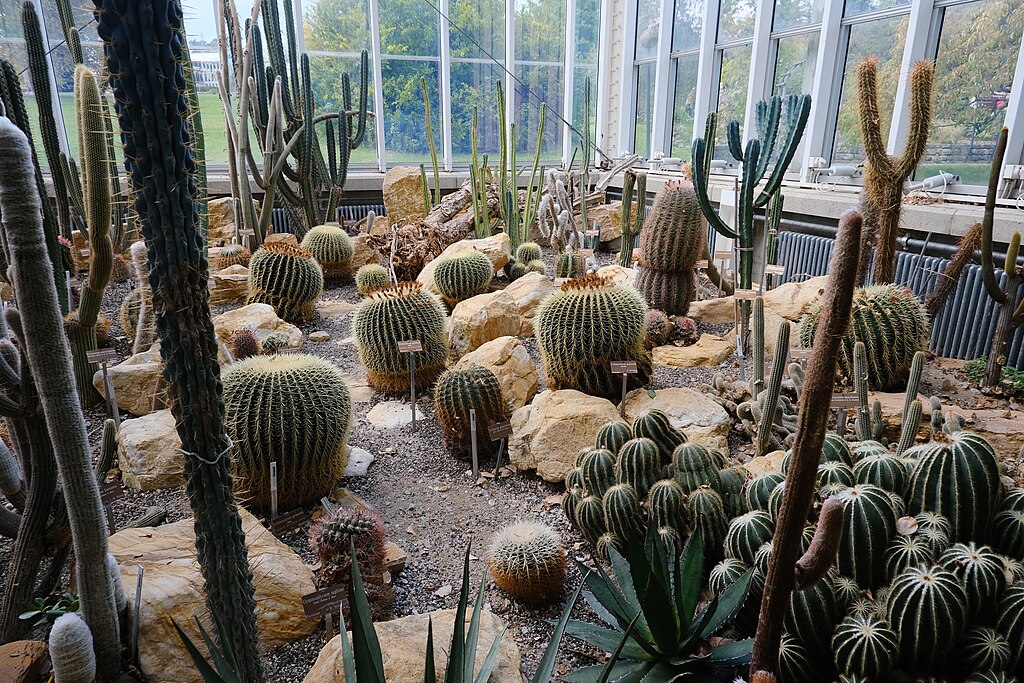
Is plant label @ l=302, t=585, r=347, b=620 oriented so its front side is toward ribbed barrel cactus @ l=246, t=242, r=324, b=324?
no

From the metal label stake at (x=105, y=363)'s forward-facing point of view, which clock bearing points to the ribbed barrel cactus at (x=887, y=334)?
The ribbed barrel cactus is roughly at 10 o'clock from the metal label stake.

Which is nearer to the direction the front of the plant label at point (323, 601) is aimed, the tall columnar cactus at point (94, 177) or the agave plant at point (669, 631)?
the agave plant

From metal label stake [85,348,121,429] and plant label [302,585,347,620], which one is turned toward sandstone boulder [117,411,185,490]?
the metal label stake

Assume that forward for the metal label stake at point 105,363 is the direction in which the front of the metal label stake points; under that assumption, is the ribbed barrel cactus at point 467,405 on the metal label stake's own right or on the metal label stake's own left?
on the metal label stake's own left

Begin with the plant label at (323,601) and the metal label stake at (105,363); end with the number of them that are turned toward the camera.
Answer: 2

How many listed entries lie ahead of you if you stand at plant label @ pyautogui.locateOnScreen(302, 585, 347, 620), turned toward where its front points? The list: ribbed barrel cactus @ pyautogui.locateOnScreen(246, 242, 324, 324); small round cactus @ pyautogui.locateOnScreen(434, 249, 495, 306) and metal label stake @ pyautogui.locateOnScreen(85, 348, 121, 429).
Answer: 0

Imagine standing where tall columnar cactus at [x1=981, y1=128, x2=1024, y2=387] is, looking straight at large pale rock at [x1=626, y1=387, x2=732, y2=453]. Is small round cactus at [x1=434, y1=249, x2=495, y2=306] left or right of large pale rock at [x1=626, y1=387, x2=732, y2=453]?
right

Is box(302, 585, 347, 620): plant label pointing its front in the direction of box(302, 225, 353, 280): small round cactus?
no

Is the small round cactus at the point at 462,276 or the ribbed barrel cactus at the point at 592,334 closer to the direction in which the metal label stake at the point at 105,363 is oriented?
the ribbed barrel cactus

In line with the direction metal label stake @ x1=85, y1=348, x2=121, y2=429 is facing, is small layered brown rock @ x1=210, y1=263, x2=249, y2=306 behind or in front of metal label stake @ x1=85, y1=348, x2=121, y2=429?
behind

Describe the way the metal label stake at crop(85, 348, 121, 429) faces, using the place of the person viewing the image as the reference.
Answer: facing the viewer

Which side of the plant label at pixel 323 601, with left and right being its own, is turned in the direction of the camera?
front

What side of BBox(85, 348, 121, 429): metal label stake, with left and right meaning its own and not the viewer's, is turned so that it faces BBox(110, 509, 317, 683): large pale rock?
front

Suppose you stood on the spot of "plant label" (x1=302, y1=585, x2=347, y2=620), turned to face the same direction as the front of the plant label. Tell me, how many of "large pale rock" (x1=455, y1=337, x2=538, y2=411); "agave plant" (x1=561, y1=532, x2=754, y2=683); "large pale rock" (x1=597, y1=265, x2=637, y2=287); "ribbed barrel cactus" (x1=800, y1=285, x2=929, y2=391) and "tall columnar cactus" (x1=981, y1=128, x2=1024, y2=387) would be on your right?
0

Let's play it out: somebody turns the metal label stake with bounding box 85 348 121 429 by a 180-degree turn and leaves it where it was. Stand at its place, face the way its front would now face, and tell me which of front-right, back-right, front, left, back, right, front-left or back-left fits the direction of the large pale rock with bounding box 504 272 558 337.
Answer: right

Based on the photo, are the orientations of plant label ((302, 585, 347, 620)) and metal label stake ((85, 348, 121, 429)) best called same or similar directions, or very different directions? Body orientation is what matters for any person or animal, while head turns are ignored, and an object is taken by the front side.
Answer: same or similar directions

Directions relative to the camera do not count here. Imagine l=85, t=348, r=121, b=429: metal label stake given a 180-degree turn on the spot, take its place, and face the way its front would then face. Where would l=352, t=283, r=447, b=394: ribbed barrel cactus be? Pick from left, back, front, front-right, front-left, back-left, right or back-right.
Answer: right
